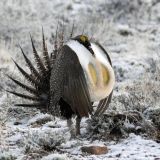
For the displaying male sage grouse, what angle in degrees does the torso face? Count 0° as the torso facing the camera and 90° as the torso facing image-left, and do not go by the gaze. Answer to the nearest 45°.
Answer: approximately 315°
